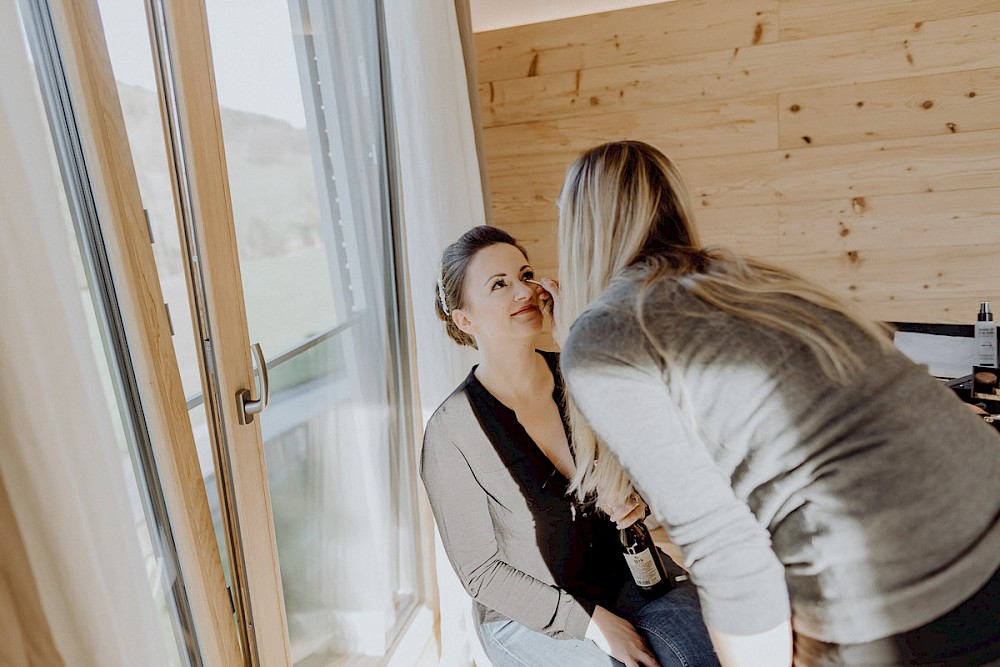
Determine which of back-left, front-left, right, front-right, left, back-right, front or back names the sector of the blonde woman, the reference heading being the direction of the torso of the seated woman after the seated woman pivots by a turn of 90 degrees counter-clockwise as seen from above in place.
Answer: right

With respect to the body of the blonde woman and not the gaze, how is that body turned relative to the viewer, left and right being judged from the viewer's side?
facing away from the viewer and to the left of the viewer

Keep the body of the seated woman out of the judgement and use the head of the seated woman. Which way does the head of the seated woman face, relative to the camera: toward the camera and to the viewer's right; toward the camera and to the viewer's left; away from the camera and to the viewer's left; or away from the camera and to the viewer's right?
toward the camera and to the viewer's right

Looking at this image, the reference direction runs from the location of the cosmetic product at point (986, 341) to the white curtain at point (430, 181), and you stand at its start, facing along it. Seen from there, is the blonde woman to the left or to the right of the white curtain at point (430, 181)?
left

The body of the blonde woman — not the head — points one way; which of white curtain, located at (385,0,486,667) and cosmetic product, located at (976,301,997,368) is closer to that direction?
the white curtain

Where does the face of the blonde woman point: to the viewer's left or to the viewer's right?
to the viewer's left

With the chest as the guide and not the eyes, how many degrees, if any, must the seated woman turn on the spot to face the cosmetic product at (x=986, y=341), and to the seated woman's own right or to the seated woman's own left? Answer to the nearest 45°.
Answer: approximately 90° to the seated woman's own left

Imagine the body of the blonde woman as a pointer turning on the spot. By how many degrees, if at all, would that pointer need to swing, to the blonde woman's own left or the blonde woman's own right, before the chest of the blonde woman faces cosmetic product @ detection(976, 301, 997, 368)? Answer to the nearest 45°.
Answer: approximately 45° to the blonde woman's own right

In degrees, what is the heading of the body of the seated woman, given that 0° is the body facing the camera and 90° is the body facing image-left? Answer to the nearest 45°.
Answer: approximately 315°

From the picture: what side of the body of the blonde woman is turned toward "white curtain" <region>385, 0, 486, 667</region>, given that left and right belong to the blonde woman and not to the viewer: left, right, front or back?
front
